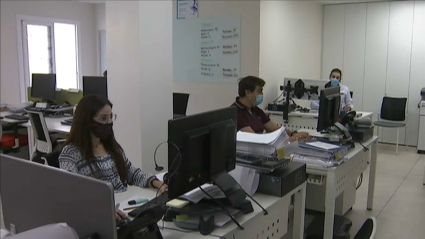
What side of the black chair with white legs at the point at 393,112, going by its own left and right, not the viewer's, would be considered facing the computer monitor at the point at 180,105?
front

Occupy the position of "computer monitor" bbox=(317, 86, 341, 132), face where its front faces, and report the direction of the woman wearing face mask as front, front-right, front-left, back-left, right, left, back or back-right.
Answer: left

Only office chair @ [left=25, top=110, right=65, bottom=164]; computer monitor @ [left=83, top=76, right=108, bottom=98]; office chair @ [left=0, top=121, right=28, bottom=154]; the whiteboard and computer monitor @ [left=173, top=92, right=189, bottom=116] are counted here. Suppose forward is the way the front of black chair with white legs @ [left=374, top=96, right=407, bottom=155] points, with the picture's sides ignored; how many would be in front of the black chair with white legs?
5

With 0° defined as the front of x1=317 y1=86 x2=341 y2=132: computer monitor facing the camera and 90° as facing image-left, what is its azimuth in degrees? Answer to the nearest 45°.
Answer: approximately 135°

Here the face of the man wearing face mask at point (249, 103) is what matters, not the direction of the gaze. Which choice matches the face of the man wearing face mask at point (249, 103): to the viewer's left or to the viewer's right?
to the viewer's right

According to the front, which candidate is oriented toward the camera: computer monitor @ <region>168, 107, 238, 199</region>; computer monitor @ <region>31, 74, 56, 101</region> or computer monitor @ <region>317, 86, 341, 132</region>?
computer monitor @ <region>31, 74, 56, 101</region>

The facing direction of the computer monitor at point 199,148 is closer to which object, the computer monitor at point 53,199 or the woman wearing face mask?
the woman wearing face mask

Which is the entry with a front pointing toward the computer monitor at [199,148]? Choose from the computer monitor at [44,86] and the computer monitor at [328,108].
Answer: the computer monitor at [44,86]

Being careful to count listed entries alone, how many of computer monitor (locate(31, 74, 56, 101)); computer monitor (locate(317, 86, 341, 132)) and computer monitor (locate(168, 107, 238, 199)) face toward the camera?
1

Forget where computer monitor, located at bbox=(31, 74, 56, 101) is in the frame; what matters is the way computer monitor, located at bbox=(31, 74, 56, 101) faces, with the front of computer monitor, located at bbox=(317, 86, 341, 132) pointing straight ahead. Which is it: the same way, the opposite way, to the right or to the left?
the opposite way

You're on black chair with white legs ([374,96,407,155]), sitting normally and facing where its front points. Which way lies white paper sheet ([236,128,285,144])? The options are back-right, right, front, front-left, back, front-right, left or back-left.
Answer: front-left
